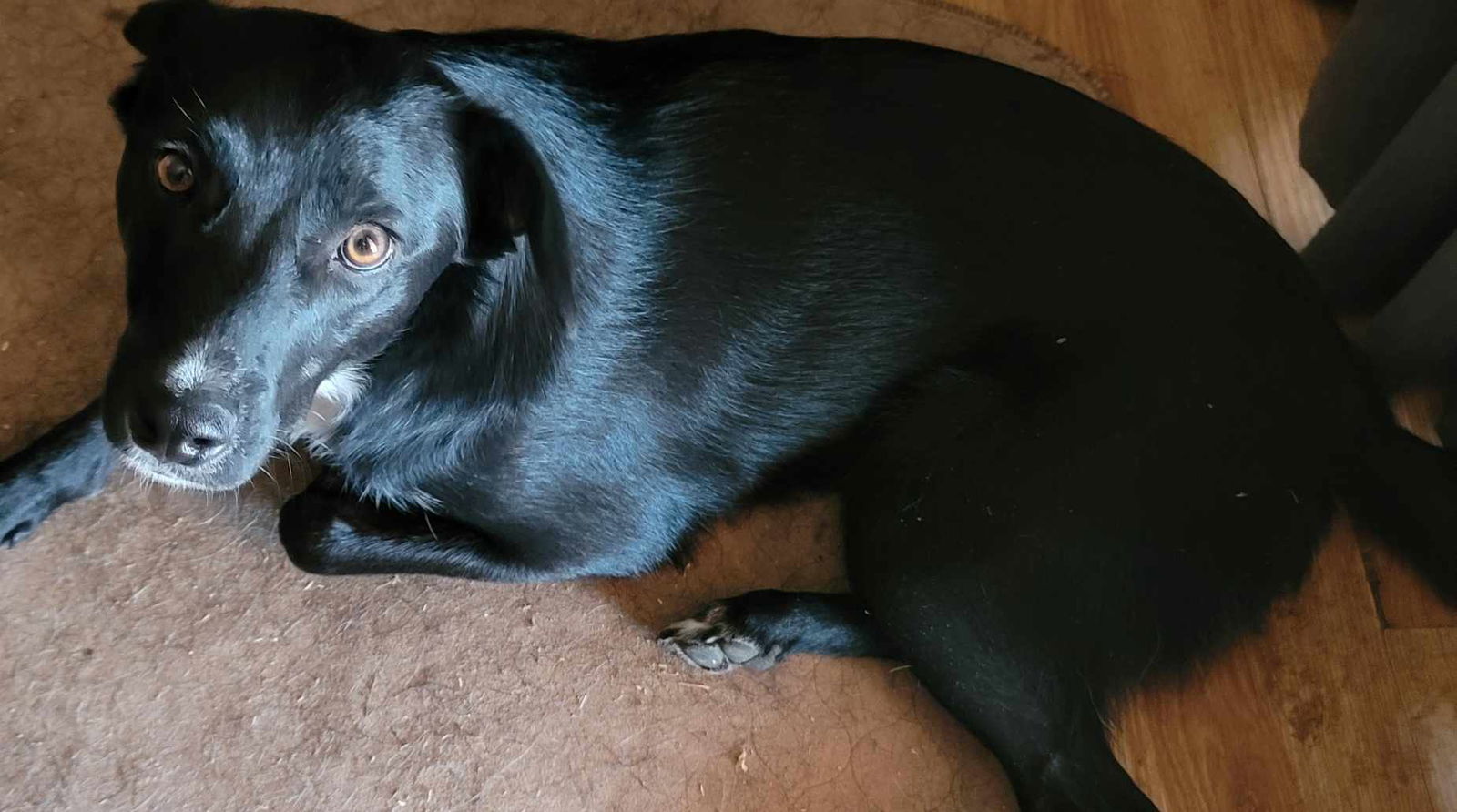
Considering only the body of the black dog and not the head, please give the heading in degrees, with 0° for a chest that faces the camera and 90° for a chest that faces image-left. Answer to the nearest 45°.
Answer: approximately 90°

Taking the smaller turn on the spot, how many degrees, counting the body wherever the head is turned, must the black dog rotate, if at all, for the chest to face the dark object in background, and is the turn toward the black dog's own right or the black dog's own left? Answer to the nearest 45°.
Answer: approximately 135° to the black dog's own right
